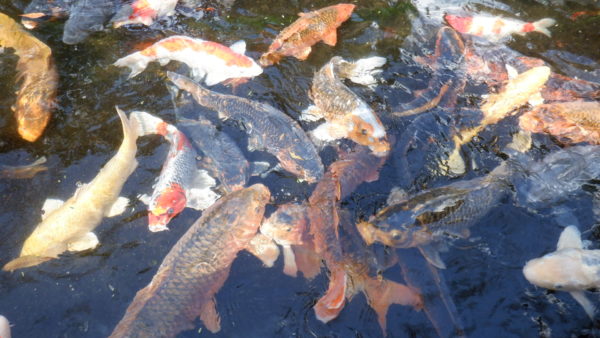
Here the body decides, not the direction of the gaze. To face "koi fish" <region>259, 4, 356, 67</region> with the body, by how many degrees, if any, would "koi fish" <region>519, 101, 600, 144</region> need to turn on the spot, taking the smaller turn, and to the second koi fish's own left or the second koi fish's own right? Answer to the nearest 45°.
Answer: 0° — it already faces it

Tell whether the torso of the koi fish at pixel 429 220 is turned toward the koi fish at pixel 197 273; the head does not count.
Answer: yes

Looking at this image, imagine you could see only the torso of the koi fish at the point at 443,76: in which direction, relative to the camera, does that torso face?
away from the camera

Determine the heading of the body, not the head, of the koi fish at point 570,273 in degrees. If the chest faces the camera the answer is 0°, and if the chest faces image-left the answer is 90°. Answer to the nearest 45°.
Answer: approximately 90°

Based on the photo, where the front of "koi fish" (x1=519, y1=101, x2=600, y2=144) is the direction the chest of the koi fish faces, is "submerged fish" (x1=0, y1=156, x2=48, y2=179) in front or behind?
in front

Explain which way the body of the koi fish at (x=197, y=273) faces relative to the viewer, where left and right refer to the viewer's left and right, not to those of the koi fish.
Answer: facing away from the viewer and to the right of the viewer

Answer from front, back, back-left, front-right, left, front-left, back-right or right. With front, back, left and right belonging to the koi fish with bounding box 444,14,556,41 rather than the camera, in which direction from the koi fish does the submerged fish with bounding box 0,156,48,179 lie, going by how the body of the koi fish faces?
front-left

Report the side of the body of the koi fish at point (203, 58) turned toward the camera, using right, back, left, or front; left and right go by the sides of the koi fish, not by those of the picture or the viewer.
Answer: right

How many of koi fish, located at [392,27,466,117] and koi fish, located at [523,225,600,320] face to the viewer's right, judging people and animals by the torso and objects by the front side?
0

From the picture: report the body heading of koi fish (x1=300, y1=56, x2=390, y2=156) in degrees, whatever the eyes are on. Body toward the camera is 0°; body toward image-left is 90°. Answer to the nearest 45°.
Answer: approximately 315°

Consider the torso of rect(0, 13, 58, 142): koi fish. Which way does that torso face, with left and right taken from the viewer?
facing the viewer

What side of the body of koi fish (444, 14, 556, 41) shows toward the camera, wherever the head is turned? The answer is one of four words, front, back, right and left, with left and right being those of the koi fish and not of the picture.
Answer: left

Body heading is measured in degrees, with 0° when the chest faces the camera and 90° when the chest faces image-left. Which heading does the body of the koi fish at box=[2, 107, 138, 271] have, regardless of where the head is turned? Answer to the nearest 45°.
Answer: approximately 45°

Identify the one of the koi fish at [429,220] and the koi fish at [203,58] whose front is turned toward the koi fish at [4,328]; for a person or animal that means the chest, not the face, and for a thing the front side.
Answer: the koi fish at [429,220]
